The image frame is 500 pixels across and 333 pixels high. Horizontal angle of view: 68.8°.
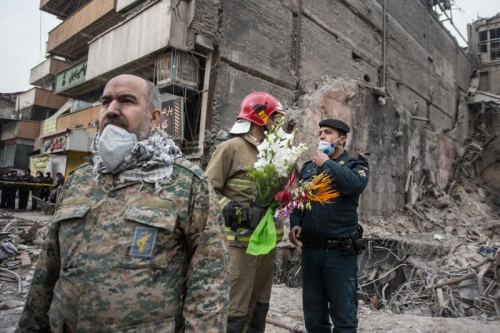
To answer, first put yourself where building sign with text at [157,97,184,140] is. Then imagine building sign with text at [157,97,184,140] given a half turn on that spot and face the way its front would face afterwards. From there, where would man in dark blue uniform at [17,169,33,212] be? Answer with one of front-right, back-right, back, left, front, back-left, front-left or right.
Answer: left

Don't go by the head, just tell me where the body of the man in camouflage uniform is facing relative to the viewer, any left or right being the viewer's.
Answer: facing the viewer and to the left of the viewer

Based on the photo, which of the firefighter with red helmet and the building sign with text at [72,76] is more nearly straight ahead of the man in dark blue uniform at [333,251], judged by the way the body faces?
the firefighter with red helmet

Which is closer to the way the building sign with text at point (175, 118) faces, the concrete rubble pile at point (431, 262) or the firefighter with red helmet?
the firefighter with red helmet

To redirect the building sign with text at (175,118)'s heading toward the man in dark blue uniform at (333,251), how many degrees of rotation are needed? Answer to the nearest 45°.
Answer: approximately 45° to its left

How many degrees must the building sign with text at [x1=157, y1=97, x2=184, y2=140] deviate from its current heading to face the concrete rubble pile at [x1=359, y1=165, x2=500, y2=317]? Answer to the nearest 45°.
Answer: approximately 90° to its left

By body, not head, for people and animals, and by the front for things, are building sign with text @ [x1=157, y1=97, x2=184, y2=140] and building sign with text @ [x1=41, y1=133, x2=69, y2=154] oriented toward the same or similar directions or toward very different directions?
same or similar directions

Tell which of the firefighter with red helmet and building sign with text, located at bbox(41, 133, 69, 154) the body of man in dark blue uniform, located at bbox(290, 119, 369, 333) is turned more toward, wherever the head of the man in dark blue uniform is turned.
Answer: the firefighter with red helmet

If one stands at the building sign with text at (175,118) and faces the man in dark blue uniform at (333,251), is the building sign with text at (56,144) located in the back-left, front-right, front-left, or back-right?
back-right

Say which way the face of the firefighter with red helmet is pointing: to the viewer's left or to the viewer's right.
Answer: to the viewer's right

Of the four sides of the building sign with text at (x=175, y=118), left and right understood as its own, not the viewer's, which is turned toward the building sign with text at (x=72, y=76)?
right

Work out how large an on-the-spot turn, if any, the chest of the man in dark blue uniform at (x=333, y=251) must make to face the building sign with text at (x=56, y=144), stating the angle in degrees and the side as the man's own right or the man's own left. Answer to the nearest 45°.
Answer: approximately 90° to the man's own right

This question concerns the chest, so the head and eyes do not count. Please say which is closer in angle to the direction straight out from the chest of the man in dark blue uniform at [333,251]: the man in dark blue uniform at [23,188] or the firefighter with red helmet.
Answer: the firefighter with red helmet
